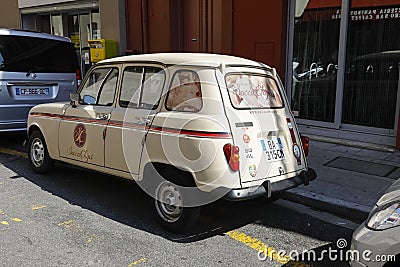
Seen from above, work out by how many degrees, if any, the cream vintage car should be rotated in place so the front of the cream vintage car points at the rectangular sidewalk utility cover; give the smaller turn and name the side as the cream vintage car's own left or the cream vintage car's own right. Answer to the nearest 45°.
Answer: approximately 90° to the cream vintage car's own right

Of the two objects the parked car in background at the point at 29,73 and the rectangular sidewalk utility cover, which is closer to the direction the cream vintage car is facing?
the parked car in background

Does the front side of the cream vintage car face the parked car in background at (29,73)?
yes

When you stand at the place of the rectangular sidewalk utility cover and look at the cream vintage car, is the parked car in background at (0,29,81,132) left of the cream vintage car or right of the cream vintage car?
right

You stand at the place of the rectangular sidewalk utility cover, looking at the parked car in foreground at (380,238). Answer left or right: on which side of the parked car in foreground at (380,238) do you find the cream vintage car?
right

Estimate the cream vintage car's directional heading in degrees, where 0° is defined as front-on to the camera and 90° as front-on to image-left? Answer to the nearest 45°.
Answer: approximately 135°

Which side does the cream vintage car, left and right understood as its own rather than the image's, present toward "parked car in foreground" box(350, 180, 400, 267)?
back
